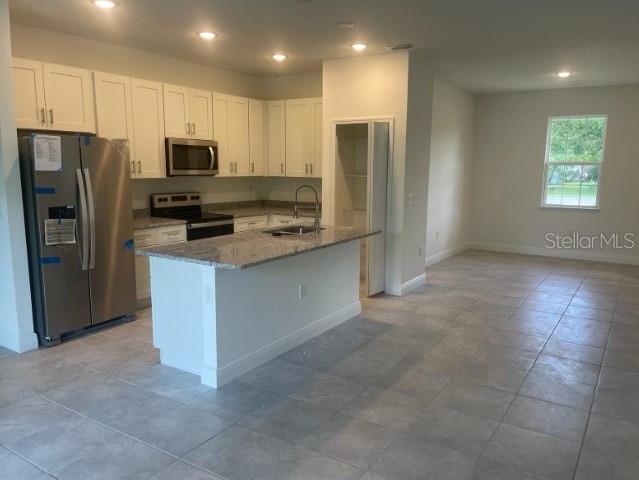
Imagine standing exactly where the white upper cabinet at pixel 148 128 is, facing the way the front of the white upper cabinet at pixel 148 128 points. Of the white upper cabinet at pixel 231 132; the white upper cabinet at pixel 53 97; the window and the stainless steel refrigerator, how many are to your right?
2

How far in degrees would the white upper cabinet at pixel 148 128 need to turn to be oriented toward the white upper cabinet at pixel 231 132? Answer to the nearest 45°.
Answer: approximately 90° to its left

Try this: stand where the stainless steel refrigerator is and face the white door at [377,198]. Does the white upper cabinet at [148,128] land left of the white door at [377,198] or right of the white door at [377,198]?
left

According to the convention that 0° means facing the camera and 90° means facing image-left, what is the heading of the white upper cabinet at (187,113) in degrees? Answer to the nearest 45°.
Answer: approximately 315°

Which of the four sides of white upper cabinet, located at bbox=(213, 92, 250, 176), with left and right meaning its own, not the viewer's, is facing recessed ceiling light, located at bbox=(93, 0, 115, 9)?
right

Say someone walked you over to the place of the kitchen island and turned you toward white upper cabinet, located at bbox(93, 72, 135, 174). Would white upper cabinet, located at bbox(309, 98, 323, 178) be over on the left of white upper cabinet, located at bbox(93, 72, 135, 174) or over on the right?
right

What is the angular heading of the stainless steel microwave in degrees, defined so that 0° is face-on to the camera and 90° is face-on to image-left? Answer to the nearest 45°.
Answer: approximately 315°

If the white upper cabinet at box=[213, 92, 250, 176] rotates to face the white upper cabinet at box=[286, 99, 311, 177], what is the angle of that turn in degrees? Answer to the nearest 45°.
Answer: approximately 45° to its left
